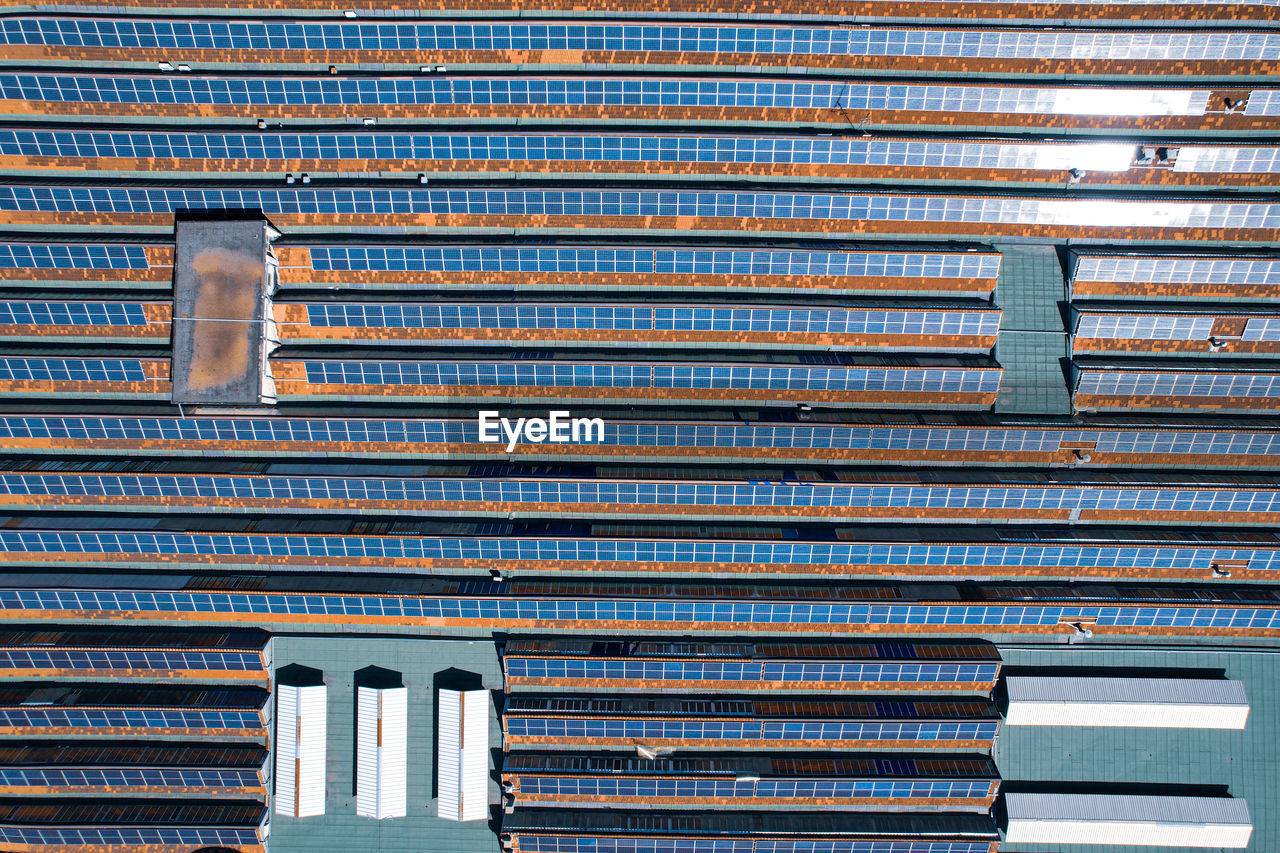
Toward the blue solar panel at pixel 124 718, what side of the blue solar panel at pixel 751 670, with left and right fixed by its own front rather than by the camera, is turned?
right

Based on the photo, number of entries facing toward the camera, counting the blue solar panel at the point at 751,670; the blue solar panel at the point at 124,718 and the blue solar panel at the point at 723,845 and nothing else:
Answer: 3

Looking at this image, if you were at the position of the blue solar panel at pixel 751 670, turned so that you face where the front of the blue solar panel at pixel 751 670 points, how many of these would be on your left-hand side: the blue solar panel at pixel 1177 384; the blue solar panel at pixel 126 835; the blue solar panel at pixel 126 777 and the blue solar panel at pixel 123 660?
1

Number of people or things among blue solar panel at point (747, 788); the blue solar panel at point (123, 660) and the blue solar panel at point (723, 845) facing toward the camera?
3

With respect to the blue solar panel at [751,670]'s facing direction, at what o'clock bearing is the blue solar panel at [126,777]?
the blue solar panel at [126,777] is roughly at 3 o'clock from the blue solar panel at [751,670].

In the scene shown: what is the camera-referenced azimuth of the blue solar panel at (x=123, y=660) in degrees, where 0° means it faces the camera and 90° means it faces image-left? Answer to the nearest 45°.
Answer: approximately 0°
